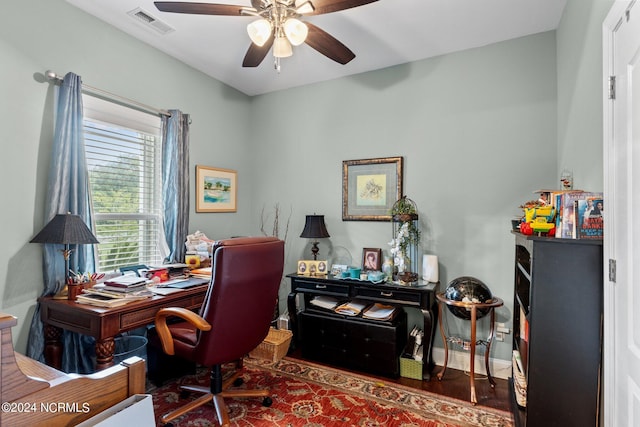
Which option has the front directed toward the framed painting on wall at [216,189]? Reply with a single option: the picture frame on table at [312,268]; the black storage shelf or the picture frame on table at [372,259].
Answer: the black storage shelf

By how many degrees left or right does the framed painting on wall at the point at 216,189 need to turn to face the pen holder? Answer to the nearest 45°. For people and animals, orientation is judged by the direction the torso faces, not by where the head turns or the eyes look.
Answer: approximately 90° to its right

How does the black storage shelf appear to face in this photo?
to the viewer's left

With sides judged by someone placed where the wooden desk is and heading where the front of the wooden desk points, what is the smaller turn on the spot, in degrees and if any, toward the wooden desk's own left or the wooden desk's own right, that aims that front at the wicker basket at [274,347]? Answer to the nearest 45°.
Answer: approximately 45° to the wooden desk's own left

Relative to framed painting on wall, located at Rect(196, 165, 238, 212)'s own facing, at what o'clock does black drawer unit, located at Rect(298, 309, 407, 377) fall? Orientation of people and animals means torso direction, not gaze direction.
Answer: The black drawer unit is roughly at 12 o'clock from the framed painting on wall.

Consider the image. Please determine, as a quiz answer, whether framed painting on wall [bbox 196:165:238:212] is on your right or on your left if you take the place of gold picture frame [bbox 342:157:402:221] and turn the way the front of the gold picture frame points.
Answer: on your right

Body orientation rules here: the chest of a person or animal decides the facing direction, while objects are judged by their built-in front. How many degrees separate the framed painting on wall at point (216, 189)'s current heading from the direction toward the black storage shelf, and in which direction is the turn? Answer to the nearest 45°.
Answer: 0° — it already faces it

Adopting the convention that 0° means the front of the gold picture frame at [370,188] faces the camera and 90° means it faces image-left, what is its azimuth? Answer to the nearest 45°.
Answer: approximately 0°

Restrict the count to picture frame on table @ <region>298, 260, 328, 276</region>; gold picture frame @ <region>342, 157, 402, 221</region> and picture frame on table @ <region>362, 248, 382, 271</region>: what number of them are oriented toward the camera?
3

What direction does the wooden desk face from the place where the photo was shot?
facing the viewer and to the right of the viewer

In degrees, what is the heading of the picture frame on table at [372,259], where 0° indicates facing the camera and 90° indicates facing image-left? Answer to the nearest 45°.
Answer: approximately 0°
